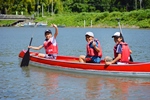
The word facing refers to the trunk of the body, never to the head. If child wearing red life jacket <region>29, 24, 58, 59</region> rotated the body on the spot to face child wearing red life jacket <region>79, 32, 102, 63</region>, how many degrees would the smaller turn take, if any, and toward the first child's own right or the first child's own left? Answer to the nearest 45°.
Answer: approximately 90° to the first child's own left

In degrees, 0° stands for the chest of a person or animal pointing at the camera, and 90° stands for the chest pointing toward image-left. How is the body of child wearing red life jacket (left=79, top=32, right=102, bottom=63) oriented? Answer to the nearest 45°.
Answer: approximately 45°

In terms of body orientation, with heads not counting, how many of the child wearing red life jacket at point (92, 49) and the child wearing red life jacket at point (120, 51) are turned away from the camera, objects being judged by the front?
0

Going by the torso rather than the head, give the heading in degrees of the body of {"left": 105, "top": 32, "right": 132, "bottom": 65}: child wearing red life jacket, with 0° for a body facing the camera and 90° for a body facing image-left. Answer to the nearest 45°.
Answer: approximately 90°

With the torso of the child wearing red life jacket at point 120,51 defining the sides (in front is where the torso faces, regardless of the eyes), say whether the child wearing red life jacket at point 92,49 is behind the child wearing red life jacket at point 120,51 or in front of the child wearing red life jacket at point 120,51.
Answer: in front

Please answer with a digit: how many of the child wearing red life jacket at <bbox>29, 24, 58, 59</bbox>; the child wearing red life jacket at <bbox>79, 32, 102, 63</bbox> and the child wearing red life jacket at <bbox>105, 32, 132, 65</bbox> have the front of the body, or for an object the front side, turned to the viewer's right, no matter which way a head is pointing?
0

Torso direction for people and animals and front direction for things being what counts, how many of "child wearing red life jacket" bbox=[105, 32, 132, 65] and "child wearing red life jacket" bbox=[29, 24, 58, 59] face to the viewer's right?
0

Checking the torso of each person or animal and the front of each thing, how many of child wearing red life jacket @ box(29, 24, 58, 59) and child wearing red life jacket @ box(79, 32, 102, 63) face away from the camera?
0

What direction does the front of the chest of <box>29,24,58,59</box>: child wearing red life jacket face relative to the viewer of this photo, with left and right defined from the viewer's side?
facing the viewer and to the left of the viewer
